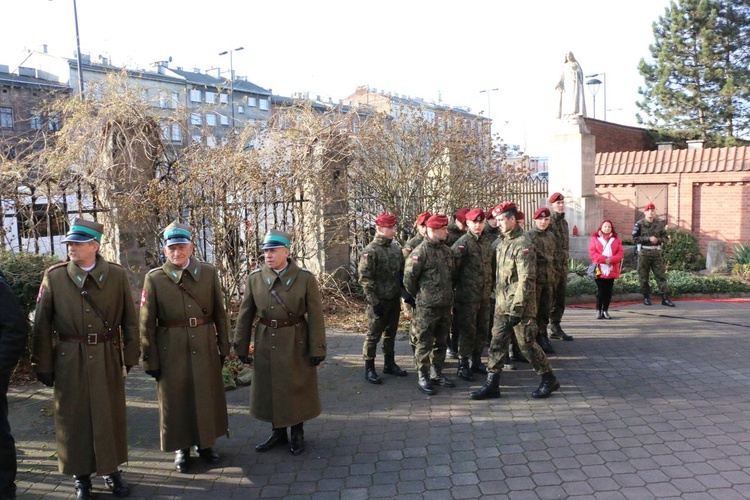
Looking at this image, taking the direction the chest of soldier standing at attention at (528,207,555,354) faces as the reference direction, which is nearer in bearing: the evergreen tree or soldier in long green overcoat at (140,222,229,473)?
the soldier in long green overcoat

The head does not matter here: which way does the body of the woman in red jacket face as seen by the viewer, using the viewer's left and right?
facing the viewer

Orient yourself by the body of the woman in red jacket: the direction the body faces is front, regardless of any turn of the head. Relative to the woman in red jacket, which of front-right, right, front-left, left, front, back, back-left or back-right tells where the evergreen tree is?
back

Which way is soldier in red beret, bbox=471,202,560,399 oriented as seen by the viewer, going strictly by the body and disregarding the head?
to the viewer's left

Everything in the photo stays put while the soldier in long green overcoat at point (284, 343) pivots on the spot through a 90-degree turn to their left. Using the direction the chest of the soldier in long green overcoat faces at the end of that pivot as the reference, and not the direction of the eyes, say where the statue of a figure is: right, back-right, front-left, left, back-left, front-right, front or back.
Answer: left

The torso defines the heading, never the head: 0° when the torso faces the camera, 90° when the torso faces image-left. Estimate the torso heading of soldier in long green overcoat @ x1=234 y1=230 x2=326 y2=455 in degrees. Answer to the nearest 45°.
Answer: approximately 45°

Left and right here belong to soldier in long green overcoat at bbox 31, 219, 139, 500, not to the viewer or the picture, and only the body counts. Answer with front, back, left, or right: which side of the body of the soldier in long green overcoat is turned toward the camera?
front

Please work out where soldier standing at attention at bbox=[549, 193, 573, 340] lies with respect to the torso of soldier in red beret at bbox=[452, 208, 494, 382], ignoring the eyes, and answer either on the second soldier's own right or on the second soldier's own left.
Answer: on the second soldier's own left

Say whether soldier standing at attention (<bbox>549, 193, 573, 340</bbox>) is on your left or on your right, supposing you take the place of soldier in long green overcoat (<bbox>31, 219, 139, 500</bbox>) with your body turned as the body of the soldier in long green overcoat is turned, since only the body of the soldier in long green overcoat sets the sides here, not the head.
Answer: on your left

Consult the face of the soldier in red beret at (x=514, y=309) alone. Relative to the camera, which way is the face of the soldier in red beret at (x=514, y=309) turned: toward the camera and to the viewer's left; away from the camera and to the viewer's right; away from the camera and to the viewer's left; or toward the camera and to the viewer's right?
toward the camera and to the viewer's left

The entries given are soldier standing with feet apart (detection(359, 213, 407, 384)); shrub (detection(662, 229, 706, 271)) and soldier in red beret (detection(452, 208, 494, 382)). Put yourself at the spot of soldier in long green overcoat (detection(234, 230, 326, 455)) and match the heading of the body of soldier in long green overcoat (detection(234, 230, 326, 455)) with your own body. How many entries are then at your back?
3
